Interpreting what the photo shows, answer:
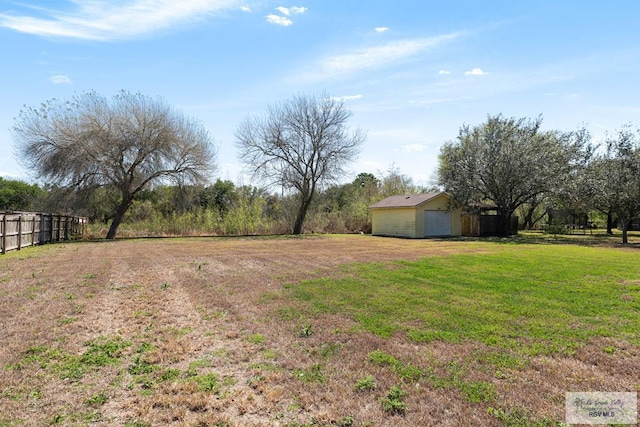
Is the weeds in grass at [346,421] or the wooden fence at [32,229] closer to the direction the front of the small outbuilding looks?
the weeds in grass

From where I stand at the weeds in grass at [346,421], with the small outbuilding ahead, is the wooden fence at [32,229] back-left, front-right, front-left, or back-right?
front-left

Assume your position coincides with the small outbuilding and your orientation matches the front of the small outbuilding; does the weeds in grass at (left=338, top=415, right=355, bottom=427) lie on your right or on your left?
on your right

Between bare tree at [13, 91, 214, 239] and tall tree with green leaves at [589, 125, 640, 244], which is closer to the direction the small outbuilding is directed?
the tall tree with green leaves

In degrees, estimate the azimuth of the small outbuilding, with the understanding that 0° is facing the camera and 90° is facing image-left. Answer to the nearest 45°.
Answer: approximately 315°

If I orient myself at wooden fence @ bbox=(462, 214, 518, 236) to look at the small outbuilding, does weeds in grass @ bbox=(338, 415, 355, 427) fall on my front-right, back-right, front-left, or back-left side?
front-left

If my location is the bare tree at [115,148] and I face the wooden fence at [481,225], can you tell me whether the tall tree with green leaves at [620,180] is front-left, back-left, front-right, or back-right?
front-right

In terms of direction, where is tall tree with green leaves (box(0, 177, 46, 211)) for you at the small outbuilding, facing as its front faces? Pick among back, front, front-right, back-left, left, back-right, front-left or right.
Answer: back-right

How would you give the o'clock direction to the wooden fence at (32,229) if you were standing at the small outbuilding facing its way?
The wooden fence is roughly at 3 o'clock from the small outbuilding.

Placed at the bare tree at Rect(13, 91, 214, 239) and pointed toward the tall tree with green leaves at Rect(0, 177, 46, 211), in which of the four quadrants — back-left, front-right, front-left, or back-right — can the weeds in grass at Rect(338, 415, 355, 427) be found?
back-left

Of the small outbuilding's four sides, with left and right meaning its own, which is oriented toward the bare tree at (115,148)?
right

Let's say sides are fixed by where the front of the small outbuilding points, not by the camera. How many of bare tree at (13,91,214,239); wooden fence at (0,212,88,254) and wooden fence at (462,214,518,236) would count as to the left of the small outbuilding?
1

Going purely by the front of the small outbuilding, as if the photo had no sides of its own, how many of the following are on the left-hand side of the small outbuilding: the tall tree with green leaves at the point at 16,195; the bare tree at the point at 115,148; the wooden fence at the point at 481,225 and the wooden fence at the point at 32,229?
1

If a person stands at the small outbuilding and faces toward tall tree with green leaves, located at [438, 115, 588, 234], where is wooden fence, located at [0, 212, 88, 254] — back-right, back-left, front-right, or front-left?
back-right
